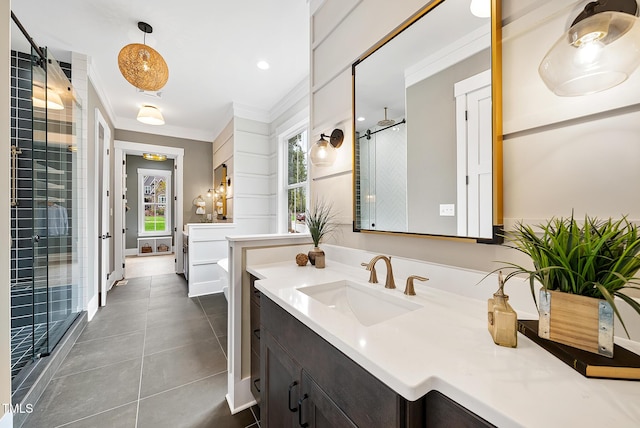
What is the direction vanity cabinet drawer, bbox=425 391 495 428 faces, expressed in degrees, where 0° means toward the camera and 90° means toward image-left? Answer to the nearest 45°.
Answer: approximately 45°

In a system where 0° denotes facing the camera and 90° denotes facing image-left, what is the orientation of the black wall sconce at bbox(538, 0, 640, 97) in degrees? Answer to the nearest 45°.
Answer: approximately 45°

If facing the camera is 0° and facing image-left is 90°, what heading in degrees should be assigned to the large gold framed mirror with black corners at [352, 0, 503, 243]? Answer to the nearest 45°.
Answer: approximately 45°

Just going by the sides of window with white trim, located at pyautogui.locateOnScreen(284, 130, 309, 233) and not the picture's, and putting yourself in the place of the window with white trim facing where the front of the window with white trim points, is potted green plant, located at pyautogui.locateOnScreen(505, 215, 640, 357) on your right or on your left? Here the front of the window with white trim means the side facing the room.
on your left

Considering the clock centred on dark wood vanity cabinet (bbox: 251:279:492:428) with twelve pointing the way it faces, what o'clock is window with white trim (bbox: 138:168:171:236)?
The window with white trim is roughly at 3 o'clock from the dark wood vanity cabinet.

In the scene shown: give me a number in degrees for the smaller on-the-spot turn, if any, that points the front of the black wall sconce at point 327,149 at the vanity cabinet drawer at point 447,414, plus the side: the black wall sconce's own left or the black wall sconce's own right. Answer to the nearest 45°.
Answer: approximately 45° to the black wall sconce's own left

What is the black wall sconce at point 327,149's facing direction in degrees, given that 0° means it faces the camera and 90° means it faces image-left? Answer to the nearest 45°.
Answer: approximately 45°

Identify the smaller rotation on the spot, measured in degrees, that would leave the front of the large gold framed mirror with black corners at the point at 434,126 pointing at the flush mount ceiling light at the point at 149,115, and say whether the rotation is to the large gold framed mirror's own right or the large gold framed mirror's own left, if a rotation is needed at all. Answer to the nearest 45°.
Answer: approximately 45° to the large gold framed mirror's own right
